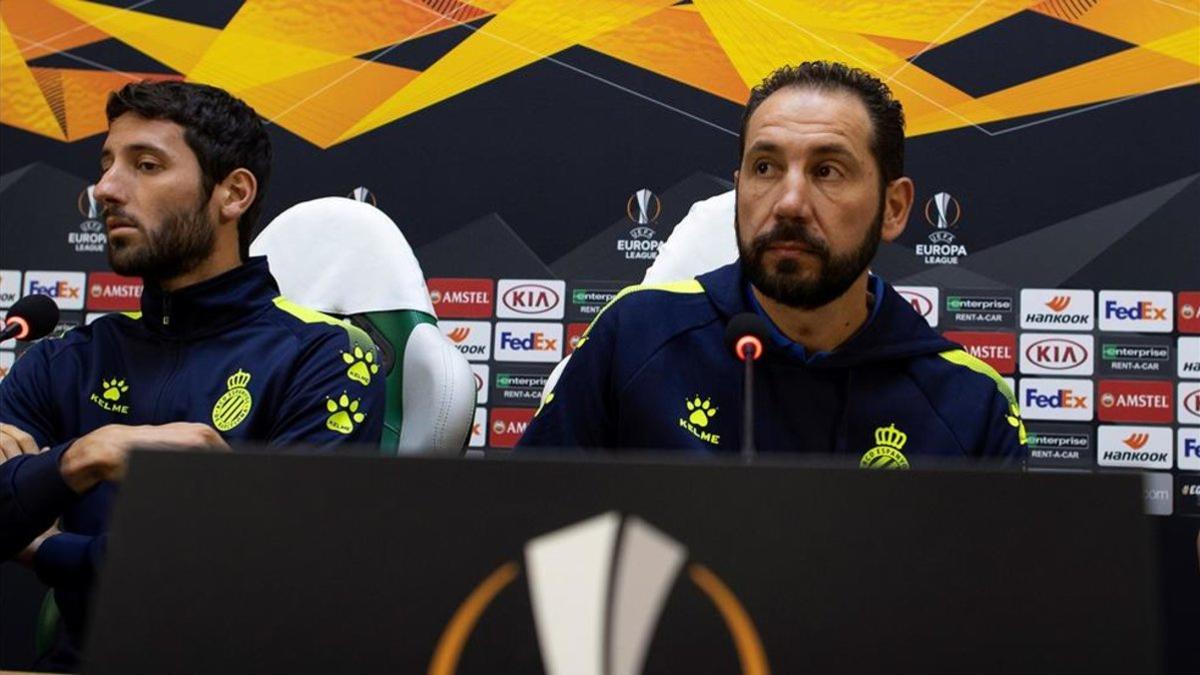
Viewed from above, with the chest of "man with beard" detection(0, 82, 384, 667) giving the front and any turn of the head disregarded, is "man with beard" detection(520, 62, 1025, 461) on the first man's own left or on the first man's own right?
on the first man's own left

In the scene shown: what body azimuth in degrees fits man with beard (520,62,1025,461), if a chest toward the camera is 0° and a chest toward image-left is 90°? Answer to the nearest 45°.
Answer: approximately 0°

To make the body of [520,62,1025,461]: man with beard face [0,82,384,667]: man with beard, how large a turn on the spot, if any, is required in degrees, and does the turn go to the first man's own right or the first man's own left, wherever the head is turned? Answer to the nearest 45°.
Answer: approximately 90° to the first man's own right

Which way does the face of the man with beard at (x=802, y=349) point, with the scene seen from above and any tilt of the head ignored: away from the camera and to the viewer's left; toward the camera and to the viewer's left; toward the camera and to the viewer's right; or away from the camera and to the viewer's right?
toward the camera and to the viewer's left

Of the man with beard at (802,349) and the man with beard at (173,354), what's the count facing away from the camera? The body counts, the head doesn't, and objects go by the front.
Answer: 0

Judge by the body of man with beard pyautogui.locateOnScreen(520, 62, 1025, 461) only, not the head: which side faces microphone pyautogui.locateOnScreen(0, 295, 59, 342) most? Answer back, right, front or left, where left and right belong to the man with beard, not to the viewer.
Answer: right

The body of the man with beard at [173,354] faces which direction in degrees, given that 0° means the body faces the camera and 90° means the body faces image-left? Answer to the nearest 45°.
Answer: approximately 45°
